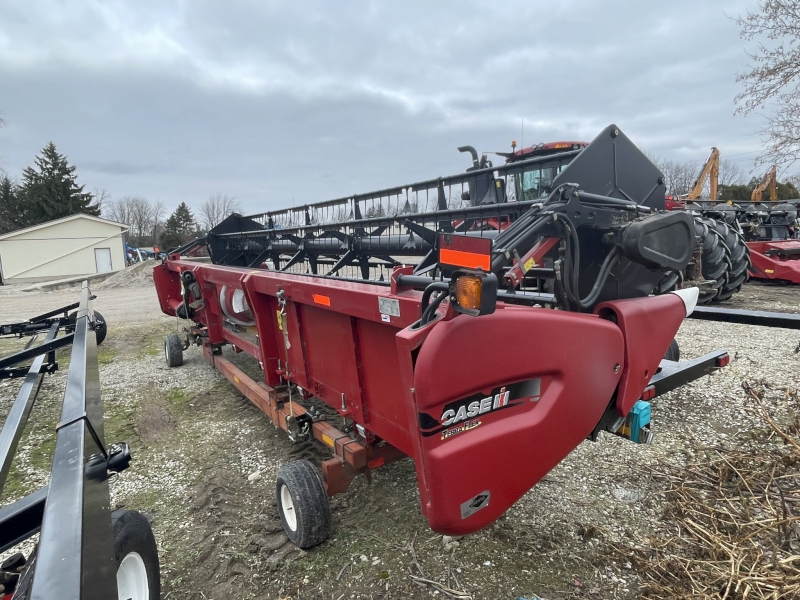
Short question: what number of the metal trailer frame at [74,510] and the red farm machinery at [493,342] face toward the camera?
0

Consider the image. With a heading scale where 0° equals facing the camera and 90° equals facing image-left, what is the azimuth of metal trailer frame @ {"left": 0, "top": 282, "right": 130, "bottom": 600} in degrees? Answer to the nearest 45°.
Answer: approximately 180°

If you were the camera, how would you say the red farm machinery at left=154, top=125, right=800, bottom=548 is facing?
facing away from the viewer and to the right of the viewer

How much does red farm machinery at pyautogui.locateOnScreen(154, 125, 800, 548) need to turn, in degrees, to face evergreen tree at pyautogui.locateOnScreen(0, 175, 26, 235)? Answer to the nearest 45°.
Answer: approximately 90° to its left

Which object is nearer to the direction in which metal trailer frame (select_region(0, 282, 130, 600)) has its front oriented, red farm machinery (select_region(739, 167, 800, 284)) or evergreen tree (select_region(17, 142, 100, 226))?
the evergreen tree

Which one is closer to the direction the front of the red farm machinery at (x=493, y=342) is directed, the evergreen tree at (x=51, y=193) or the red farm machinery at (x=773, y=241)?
the red farm machinery

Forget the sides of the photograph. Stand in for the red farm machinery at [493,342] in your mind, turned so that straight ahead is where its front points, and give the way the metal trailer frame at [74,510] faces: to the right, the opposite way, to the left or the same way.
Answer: to the left

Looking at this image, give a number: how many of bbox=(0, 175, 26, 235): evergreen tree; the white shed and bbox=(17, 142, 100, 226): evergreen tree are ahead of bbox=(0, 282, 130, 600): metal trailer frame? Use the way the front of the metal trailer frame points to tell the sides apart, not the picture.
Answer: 3

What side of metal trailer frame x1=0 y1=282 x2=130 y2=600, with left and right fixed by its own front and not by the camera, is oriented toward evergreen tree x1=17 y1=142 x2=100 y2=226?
front

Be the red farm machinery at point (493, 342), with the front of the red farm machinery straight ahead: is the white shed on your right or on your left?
on your left
